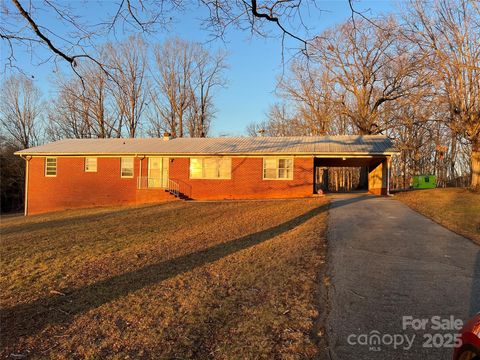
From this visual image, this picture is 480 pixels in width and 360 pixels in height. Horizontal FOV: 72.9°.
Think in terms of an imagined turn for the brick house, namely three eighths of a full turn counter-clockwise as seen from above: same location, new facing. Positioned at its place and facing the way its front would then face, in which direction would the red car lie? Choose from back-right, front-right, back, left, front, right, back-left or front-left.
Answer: back-right

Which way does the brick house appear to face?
toward the camera
